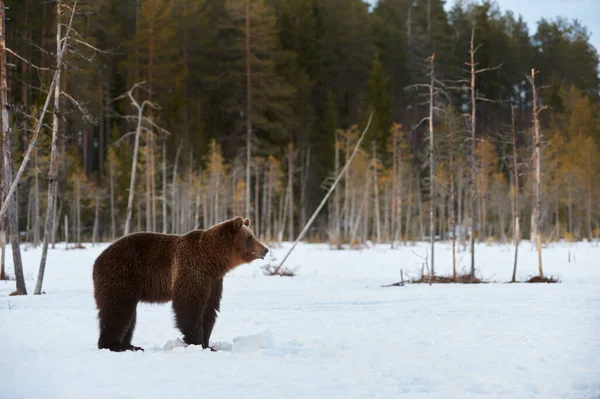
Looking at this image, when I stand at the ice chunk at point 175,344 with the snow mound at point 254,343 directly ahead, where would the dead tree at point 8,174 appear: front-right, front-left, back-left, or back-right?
back-left

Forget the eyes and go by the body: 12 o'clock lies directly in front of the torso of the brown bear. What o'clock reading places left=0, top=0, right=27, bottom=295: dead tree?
The dead tree is roughly at 8 o'clock from the brown bear.

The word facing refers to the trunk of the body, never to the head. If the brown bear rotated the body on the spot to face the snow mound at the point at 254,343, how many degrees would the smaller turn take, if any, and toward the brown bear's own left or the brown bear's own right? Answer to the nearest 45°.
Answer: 0° — it already faces it

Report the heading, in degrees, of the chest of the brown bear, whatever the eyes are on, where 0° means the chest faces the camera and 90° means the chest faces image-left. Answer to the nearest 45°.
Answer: approximately 270°
